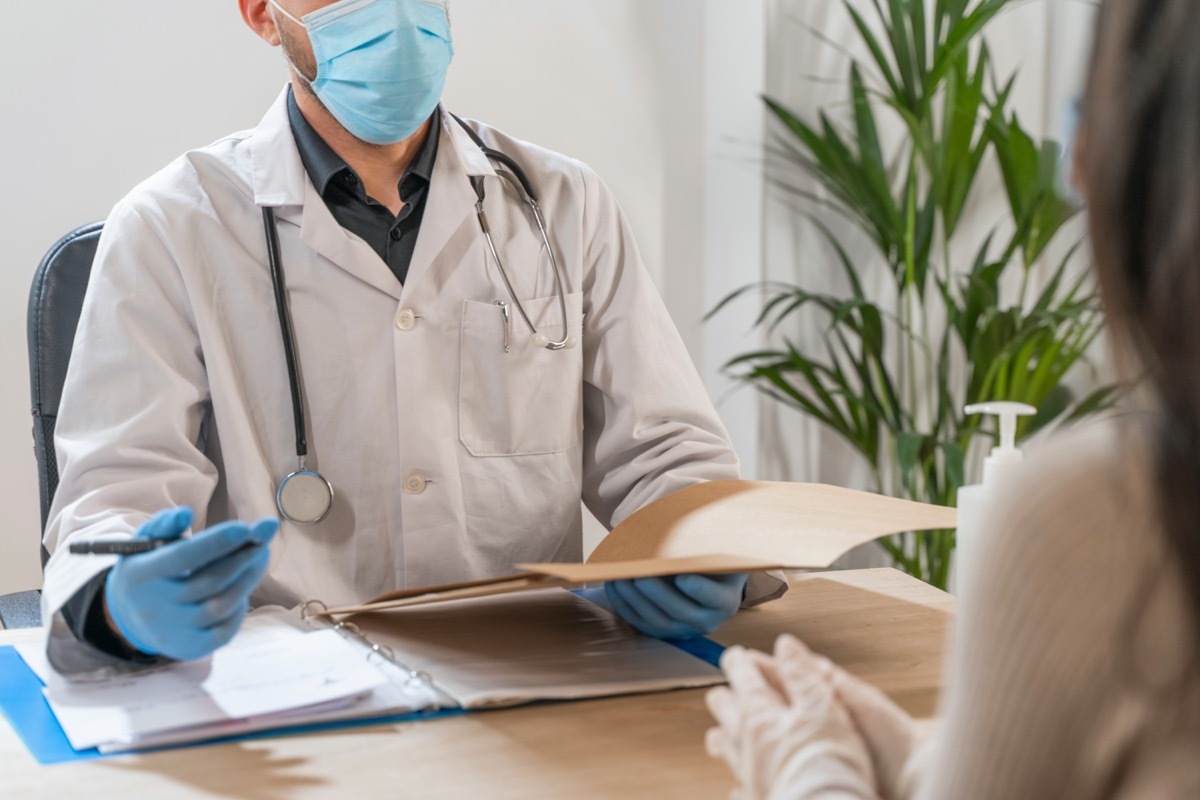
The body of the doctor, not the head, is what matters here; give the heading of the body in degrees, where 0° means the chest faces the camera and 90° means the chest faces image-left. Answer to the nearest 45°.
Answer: approximately 0°

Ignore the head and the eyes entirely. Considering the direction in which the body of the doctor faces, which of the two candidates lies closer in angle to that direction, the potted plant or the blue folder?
the blue folder

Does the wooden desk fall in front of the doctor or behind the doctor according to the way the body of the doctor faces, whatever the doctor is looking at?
in front

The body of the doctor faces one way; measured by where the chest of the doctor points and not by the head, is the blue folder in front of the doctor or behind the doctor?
in front
